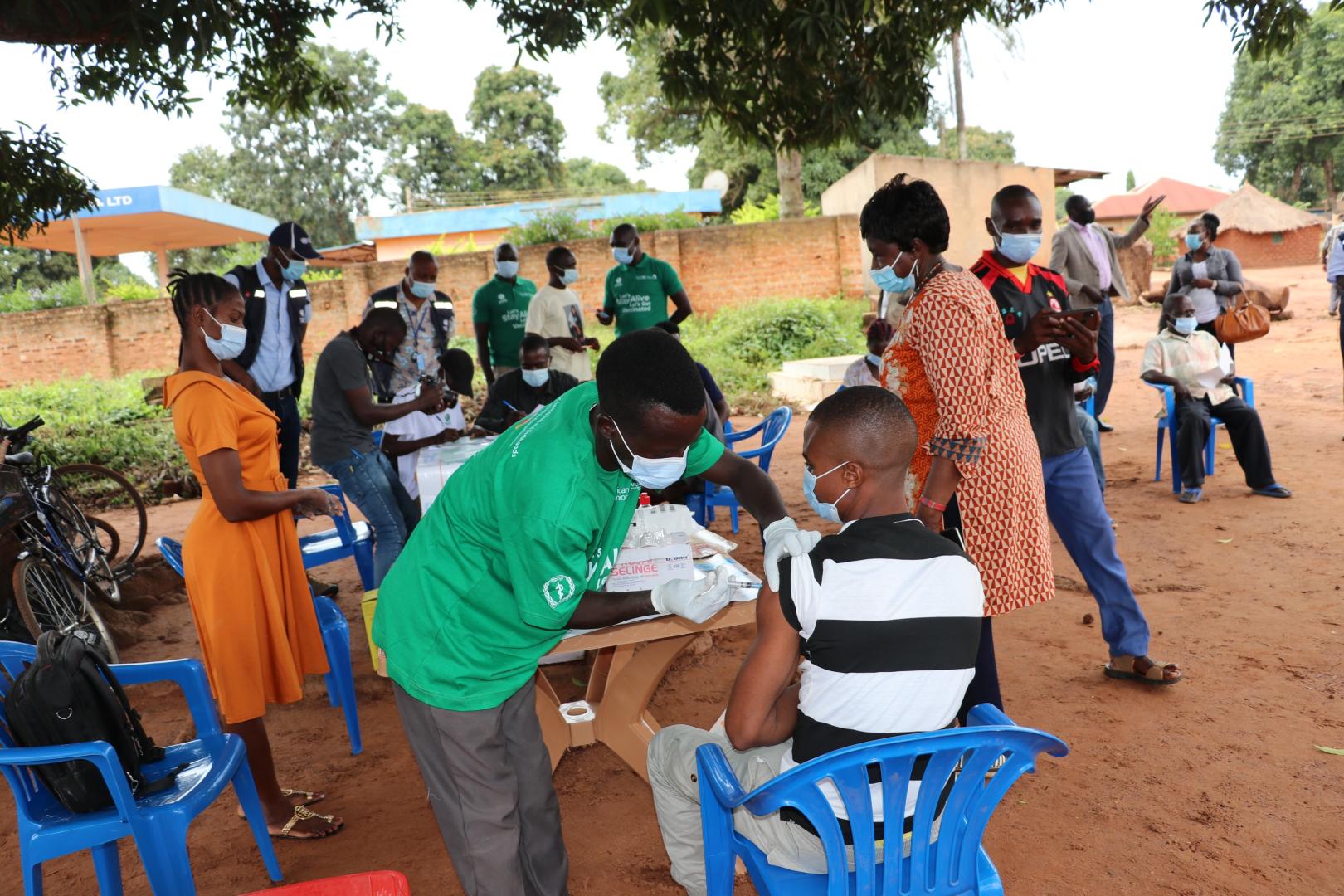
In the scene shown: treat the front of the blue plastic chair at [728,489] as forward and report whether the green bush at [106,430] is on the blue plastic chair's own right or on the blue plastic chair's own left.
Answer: on the blue plastic chair's own right

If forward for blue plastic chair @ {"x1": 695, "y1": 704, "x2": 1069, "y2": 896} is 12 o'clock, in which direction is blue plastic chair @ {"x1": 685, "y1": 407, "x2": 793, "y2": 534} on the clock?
blue plastic chair @ {"x1": 685, "y1": 407, "x2": 793, "y2": 534} is roughly at 1 o'clock from blue plastic chair @ {"x1": 695, "y1": 704, "x2": 1069, "y2": 896}.

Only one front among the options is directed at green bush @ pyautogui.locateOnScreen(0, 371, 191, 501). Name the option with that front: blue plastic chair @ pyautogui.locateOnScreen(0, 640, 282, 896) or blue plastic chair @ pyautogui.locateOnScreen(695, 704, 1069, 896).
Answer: blue plastic chair @ pyautogui.locateOnScreen(695, 704, 1069, 896)

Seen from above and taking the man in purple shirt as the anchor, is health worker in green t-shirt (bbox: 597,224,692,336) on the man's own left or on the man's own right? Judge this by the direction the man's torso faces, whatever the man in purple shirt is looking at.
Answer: on the man's own right

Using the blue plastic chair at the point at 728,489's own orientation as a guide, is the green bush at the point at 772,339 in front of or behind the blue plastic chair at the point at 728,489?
behind

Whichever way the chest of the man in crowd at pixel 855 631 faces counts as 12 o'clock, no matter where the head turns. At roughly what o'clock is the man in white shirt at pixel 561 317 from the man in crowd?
The man in white shirt is roughly at 1 o'clock from the man in crowd.

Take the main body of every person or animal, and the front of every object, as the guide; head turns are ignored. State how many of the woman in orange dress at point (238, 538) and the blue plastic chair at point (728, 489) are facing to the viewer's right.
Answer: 1

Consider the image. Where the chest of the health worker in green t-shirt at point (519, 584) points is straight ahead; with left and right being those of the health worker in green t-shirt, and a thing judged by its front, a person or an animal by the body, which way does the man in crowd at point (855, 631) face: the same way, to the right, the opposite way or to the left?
the opposite way

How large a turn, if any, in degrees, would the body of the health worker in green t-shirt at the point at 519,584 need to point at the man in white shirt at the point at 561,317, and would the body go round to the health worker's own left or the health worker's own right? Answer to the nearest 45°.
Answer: approximately 135° to the health worker's own left

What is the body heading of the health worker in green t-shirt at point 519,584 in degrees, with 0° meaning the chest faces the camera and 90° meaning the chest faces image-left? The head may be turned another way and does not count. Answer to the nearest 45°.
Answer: approximately 315°
